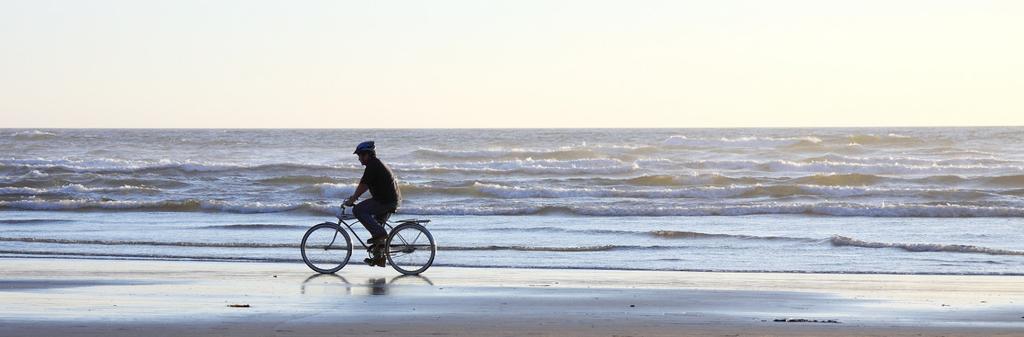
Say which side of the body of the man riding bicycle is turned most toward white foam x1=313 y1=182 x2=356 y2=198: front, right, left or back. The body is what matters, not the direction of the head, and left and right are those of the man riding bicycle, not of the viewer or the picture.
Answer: right

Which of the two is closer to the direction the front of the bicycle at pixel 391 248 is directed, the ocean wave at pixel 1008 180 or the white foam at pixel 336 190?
the white foam

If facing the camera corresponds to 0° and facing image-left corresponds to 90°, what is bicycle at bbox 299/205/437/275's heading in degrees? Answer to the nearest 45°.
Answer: approximately 90°

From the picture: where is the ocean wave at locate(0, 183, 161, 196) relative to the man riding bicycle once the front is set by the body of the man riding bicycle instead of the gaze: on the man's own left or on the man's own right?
on the man's own right

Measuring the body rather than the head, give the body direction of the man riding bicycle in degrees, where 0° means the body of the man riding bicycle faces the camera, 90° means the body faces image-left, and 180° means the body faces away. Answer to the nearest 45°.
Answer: approximately 90°

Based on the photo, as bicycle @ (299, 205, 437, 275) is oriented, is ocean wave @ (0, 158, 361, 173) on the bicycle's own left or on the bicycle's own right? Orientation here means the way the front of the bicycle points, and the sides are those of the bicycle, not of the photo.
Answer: on the bicycle's own right

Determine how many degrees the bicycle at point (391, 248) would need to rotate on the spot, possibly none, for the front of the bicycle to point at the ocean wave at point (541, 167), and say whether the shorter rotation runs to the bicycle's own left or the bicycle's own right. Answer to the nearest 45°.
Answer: approximately 90° to the bicycle's own right

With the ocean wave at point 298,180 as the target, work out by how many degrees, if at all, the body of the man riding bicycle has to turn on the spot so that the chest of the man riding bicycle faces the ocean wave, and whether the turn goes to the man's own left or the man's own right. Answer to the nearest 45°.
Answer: approximately 90° to the man's own right
